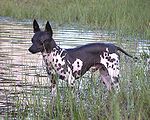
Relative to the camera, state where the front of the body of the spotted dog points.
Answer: to the viewer's left
